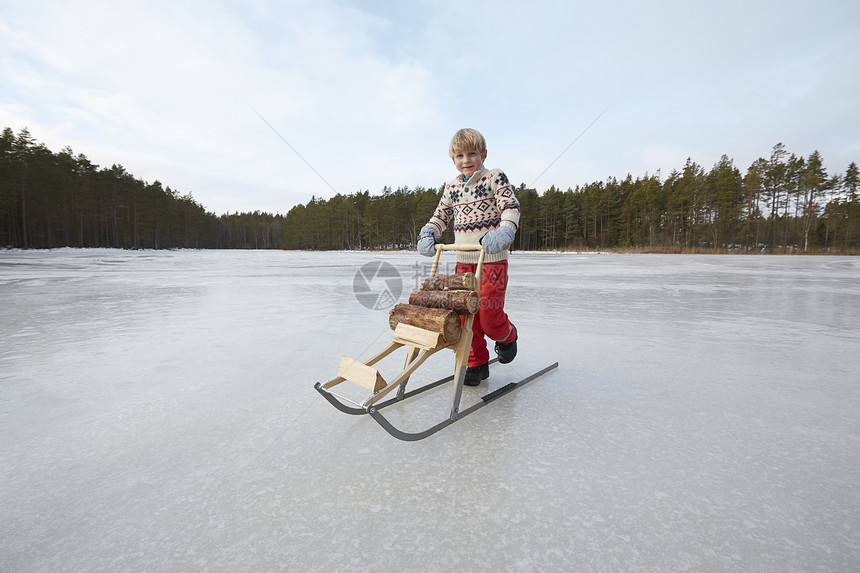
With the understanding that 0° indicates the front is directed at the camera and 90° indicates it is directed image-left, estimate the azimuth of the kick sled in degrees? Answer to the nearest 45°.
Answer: approximately 45°

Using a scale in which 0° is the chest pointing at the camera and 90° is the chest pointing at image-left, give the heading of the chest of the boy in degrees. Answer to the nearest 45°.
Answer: approximately 45°
